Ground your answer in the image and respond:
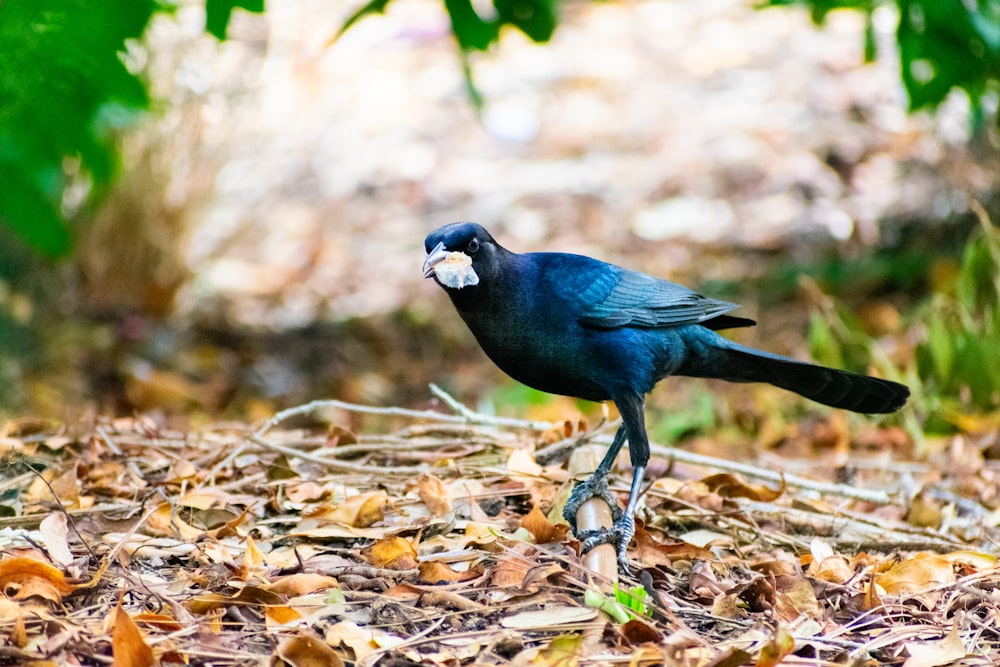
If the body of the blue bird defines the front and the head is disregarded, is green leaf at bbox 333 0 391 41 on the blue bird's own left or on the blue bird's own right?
on the blue bird's own right

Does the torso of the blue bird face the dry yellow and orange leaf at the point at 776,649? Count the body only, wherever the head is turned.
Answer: no

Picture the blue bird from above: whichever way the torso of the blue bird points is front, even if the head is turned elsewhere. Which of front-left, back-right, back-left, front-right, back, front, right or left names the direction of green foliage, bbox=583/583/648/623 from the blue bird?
left

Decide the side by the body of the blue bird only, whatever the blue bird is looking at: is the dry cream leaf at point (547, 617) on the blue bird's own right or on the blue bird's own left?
on the blue bird's own left

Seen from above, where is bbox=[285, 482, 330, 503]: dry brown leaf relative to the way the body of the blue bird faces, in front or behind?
in front

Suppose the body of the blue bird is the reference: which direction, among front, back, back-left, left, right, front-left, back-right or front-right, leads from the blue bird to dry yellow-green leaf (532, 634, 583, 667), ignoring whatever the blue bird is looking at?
left

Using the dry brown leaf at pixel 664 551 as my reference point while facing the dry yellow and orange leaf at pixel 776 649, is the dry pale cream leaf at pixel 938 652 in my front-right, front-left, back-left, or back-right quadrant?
front-left

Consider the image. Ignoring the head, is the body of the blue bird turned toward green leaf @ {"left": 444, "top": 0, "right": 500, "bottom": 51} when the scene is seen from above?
no

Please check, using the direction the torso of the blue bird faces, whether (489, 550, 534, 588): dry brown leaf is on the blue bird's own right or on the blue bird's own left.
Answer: on the blue bird's own left

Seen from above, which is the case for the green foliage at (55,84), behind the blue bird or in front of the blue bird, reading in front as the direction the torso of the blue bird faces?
in front

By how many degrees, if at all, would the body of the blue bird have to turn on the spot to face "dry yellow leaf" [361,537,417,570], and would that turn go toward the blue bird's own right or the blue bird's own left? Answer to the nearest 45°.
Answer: approximately 45° to the blue bird's own left

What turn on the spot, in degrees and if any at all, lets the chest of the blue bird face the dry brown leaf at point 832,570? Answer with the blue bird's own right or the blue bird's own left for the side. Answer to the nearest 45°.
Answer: approximately 135° to the blue bird's own left

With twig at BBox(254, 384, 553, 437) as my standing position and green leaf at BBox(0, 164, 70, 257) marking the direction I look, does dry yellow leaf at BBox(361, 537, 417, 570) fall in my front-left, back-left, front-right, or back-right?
back-left

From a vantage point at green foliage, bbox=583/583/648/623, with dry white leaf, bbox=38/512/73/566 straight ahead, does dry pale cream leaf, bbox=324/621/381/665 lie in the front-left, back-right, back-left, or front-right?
front-left

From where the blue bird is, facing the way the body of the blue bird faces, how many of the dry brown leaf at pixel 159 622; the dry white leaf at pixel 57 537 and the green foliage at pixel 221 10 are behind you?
0

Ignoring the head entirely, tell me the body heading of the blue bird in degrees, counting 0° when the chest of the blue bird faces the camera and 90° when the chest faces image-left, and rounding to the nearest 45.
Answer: approximately 90°

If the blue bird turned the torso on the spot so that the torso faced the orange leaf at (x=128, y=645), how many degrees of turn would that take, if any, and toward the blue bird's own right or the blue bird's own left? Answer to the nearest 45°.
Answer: approximately 45° to the blue bird's own left
